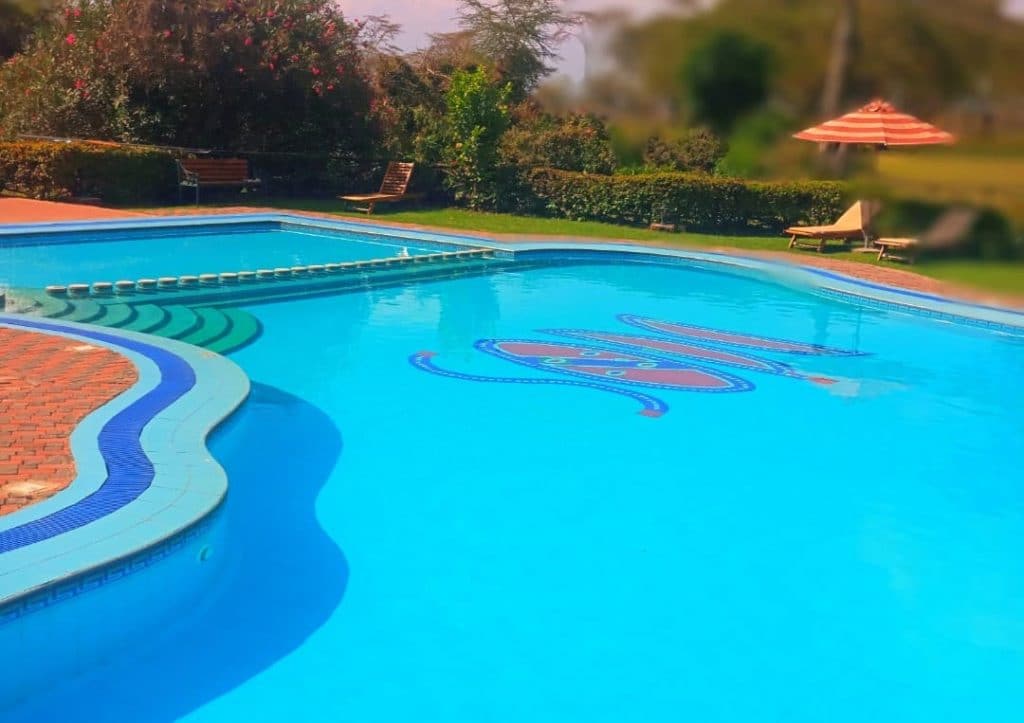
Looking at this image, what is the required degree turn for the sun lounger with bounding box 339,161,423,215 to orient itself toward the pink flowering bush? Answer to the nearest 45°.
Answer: approximately 45° to its right

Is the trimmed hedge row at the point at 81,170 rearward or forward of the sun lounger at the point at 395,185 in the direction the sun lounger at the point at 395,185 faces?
forward

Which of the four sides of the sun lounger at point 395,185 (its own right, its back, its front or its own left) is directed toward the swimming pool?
front

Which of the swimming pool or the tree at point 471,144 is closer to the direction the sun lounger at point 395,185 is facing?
the swimming pool

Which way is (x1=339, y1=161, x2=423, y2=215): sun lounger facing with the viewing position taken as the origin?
facing the viewer and to the left of the viewer

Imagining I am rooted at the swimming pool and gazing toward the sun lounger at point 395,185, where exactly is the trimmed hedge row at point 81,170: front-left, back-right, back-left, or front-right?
front-left

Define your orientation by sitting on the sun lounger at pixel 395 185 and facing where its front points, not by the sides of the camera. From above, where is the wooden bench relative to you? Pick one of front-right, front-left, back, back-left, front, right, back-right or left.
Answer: front-right
